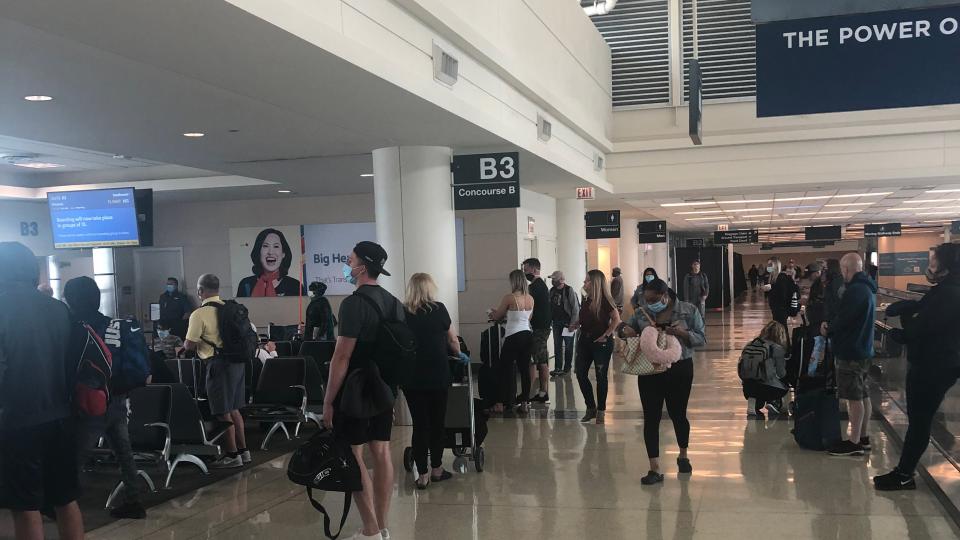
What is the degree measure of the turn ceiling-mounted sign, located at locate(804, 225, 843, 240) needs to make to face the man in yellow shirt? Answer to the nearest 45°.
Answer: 0° — it already faces them

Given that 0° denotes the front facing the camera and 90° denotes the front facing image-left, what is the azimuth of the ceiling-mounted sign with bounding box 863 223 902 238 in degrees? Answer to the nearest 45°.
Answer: approximately 0°

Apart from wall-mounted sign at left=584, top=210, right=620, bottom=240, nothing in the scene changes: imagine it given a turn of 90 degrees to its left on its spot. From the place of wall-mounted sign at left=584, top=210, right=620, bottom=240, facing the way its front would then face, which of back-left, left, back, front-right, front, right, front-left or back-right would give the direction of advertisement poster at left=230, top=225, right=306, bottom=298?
back-right

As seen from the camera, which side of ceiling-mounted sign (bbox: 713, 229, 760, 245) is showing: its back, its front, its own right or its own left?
front

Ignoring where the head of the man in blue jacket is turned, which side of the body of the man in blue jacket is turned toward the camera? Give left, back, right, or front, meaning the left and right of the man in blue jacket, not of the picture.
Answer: left

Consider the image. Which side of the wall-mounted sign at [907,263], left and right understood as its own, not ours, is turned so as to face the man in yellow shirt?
front

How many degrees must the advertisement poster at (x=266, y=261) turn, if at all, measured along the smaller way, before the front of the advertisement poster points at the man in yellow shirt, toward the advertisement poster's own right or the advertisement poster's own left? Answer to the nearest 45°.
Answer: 0° — it already faces them

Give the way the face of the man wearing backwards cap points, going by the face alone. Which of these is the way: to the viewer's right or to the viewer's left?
to the viewer's left

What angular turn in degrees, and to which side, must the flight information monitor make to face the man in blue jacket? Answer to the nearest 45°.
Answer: approximately 45° to its left

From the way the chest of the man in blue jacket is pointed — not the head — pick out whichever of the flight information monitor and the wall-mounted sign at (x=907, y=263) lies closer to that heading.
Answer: the flight information monitor

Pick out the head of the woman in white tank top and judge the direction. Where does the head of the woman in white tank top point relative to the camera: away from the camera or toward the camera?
away from the camera

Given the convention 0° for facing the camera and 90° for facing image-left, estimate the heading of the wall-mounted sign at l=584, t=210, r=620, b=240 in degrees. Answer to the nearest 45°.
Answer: approximately 0°

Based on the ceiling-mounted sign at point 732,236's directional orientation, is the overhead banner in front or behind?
in front

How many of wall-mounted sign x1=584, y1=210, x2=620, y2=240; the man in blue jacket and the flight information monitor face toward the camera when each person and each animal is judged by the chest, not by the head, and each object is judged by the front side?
2
